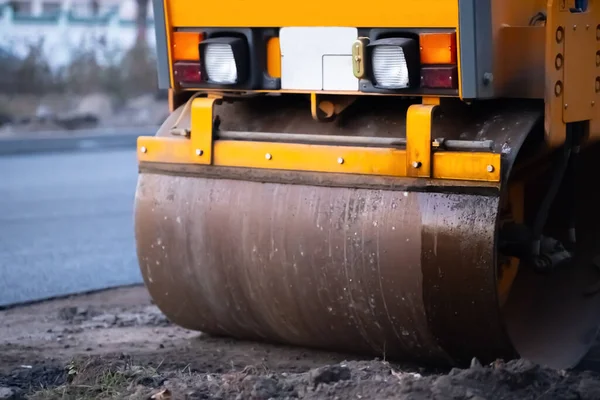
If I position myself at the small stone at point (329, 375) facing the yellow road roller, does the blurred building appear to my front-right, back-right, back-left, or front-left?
front-left

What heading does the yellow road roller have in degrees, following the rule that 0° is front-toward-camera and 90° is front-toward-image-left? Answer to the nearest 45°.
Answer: approximately 225°

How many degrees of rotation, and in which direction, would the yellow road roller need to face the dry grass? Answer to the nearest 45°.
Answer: approximately 180°

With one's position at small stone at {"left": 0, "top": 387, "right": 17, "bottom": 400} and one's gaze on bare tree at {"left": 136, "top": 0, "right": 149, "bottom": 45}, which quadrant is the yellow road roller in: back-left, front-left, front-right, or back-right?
front-right

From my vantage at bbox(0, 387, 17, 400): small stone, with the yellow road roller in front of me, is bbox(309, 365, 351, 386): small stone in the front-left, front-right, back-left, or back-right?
front-right

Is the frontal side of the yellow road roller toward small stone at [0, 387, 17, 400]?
no

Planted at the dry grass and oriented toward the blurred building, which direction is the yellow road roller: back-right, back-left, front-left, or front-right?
front-right

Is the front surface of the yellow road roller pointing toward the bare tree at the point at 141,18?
no
